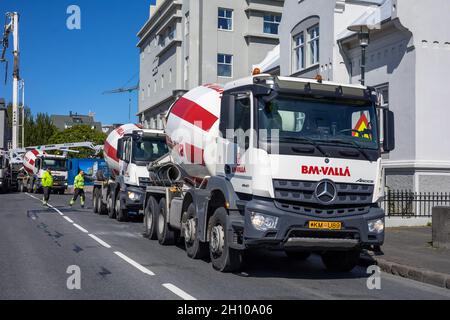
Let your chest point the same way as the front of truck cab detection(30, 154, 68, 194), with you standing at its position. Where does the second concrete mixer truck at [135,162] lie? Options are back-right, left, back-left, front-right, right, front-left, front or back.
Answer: front-right

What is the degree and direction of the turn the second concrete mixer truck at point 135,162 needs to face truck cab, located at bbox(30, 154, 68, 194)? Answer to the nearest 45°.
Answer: approximately 135° to its left

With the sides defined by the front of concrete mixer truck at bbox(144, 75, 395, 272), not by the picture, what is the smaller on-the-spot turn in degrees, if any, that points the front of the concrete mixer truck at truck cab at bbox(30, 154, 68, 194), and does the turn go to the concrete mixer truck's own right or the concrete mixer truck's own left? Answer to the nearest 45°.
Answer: approximately 180°

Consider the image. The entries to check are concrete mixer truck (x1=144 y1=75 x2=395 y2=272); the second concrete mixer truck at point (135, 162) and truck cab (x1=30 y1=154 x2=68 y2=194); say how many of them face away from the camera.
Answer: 0

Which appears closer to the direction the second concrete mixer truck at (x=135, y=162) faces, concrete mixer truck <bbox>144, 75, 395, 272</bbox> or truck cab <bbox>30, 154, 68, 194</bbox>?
the concrete mixer truck

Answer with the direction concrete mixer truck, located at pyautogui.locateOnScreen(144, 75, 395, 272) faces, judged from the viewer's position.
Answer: facing the viewer and to the right of the viewer

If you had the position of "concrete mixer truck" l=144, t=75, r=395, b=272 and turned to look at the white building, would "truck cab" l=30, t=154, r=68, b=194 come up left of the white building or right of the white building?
left

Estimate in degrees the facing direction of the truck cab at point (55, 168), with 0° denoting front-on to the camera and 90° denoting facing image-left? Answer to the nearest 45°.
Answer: approximately 315°

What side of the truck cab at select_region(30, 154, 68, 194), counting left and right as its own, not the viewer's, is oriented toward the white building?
front

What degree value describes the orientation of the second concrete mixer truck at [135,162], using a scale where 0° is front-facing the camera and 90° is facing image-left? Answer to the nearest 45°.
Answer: approximately 315°

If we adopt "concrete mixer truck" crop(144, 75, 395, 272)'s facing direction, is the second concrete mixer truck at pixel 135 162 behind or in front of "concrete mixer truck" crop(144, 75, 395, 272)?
behind

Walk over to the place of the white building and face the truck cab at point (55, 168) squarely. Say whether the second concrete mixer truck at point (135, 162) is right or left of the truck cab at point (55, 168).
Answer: left
